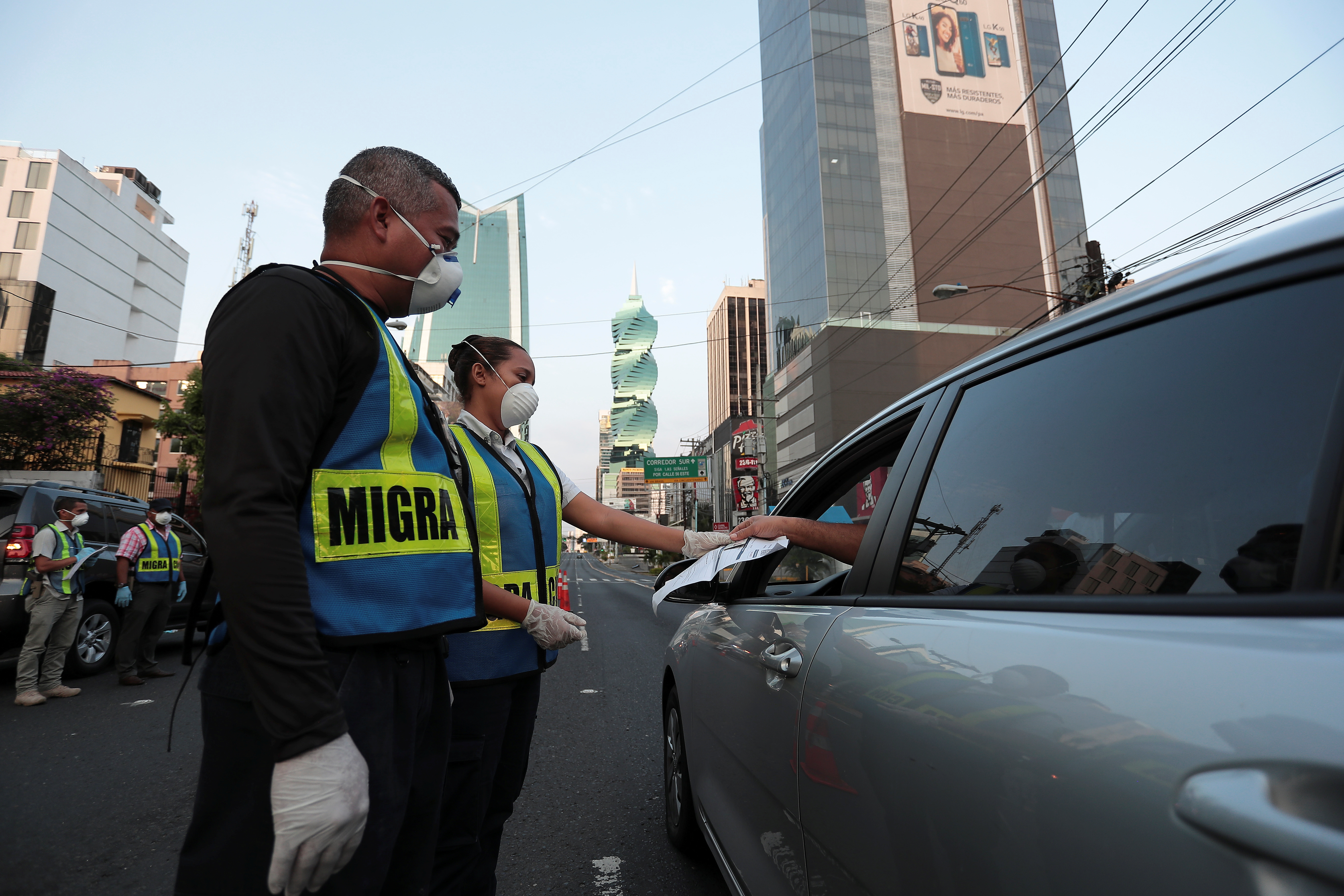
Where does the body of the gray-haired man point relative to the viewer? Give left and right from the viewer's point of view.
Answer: facing the viewer and to the right of the viewer

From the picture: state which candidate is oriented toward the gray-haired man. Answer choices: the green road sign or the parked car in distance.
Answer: the green road sign

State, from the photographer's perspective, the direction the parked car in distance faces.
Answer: facing away from the viewer and to the right of the viewer

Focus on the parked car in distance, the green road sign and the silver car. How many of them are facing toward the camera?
1

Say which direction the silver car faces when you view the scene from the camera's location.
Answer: facing away from the viewer and to the left of the viewer

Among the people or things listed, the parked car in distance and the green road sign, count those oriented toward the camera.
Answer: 1

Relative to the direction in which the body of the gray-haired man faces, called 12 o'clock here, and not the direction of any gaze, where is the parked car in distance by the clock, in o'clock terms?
The parked car in distance is roughly at 7 o'clock from the gray-haired man.

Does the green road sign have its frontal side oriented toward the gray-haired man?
yes

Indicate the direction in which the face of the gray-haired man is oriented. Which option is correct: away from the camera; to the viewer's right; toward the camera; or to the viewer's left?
to the viewer's right

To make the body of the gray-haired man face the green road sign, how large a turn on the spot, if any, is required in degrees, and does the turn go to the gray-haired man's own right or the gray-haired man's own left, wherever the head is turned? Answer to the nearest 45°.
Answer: approximately 90° to the gray-haired man's own left

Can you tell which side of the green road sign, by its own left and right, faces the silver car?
front

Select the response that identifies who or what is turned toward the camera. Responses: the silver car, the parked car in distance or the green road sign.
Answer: the green road sign

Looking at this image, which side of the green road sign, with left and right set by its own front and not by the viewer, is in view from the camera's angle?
front

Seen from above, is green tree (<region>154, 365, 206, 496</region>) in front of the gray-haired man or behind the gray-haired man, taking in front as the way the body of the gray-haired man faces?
behind

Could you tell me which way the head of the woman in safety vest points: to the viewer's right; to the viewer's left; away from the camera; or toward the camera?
to the viewer's right
